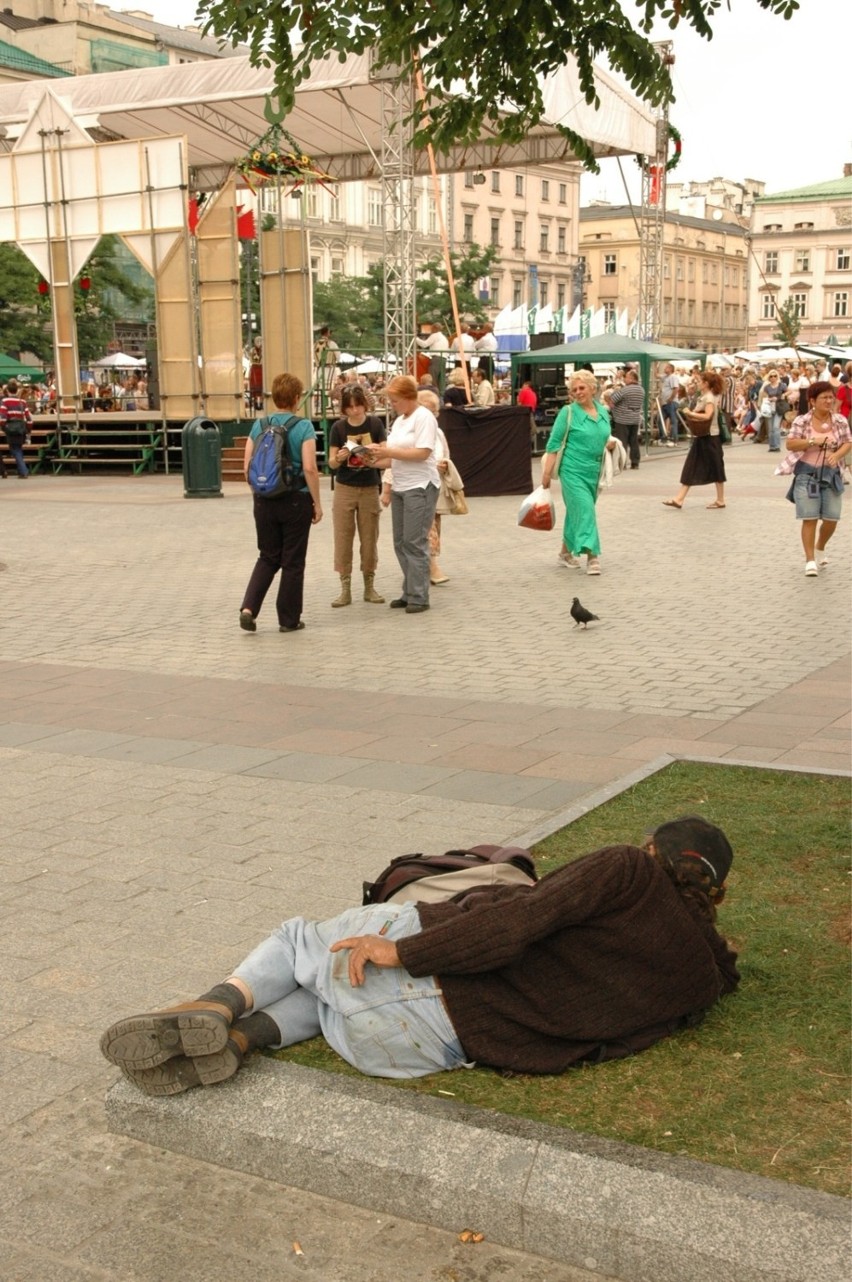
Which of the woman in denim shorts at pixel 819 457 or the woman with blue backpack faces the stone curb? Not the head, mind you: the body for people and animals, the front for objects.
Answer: the woman in denim shorts

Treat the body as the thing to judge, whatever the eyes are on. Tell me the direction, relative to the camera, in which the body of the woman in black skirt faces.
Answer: to the viewer's left

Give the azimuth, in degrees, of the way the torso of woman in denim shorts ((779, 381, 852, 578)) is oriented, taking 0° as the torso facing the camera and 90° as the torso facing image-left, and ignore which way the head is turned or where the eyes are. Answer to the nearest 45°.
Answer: approximately 0°

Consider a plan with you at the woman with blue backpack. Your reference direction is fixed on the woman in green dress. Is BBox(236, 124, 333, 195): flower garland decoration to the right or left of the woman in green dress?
left

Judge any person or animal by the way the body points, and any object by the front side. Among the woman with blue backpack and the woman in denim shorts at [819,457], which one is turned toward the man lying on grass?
the woman in denim shorts

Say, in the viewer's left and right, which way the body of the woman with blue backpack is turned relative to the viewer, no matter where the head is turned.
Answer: facing away from the viewer and to the right of the viewer

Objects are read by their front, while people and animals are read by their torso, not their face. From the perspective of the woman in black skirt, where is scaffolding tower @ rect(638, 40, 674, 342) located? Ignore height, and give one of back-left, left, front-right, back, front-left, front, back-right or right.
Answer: right

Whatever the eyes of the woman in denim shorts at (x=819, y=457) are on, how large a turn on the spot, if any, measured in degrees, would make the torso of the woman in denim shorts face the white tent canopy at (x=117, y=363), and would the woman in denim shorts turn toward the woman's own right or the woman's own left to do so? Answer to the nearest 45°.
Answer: approximately 135° to the woman's own right

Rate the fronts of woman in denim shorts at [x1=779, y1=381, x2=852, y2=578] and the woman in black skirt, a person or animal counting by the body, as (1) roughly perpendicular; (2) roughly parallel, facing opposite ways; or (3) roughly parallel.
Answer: roughly perpendicular
